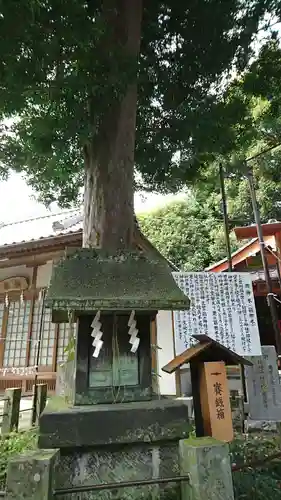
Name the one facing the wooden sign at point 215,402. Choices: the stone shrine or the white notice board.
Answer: the white notice board

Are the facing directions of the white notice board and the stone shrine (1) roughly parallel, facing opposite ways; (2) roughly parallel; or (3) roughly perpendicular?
roughly parallel

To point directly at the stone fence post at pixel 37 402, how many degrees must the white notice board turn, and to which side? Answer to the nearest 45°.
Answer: approximately 90° to its right

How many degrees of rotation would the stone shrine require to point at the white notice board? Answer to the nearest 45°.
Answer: approximately 135° to its left

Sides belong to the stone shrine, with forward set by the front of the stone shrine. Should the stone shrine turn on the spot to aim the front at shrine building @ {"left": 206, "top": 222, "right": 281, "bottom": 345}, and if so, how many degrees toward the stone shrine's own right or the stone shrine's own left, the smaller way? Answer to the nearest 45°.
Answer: approximately 135° to the stone shrine's own left

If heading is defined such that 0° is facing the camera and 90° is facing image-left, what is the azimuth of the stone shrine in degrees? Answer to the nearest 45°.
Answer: approximately 0°

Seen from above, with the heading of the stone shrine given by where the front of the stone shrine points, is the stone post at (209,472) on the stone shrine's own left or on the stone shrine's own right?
on the stone shrine's own left

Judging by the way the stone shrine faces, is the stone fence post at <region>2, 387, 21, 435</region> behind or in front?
behind

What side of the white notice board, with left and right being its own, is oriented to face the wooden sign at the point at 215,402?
front

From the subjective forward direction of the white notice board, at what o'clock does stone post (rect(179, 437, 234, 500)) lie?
The stone post is roughly at 12 o'clock from the white notice board.

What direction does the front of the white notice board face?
toward the camera

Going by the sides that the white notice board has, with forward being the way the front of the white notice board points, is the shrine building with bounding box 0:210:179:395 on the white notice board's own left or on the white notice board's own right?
on the white notice board's own right

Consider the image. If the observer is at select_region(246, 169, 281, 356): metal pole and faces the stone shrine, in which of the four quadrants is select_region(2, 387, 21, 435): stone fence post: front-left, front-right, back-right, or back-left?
front-right

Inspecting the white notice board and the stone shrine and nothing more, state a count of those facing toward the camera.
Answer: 2
